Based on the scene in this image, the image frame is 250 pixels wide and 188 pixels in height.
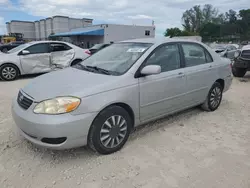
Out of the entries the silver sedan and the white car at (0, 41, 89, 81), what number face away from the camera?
0

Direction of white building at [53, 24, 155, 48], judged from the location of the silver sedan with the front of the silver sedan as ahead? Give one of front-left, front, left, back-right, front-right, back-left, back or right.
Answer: back-right

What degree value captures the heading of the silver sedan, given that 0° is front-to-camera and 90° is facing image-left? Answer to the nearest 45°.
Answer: approximately 45°

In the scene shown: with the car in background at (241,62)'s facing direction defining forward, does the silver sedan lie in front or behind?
in front

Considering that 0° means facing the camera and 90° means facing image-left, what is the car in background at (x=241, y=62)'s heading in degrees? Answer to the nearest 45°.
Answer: approximately 45°

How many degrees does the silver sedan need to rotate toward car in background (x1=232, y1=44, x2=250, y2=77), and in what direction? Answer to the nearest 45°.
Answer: approximately 180°
